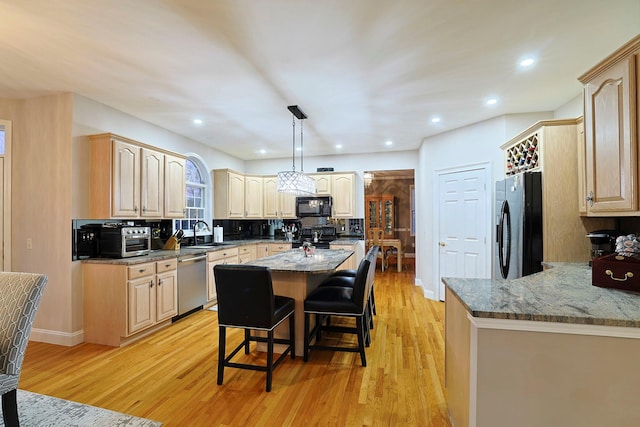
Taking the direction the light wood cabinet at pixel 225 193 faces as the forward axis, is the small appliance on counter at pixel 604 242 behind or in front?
in front

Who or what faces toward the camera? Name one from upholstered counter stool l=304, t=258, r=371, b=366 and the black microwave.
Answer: the black microwave

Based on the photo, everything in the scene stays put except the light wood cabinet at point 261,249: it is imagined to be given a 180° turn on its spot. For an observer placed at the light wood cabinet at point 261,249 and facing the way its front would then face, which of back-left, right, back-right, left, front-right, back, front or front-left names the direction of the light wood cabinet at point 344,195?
back-right

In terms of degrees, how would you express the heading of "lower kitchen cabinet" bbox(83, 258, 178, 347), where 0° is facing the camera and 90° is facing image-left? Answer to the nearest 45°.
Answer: approximately 315°

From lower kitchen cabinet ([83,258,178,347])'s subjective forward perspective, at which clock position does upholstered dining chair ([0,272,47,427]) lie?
The upholstered dining chair is roughly at 2 o'clock from the lower kitchen cabinet.

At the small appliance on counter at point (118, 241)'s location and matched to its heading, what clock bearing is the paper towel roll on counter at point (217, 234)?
the paper towel roll on counter at point (217, 234) is roughly at 9 o'clock from the small appliance on counter at point (118, 241).

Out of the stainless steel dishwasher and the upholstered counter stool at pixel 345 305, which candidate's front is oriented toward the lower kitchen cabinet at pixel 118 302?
the upholstered counter stool

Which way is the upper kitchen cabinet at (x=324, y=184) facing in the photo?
toward the camera

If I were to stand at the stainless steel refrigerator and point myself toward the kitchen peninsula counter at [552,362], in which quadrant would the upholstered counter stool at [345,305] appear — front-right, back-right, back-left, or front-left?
front-right

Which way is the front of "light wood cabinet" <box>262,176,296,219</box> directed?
toward the camera

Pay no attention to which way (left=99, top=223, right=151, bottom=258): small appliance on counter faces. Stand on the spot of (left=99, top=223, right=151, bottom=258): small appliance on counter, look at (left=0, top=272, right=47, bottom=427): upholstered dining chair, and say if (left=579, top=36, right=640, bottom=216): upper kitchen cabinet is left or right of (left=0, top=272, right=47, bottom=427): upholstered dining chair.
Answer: left

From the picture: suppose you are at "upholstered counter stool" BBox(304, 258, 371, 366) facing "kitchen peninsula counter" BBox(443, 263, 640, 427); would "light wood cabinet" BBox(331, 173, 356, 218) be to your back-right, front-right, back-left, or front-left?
back-left

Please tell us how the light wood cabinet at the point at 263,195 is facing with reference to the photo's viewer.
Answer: facing the viewer
